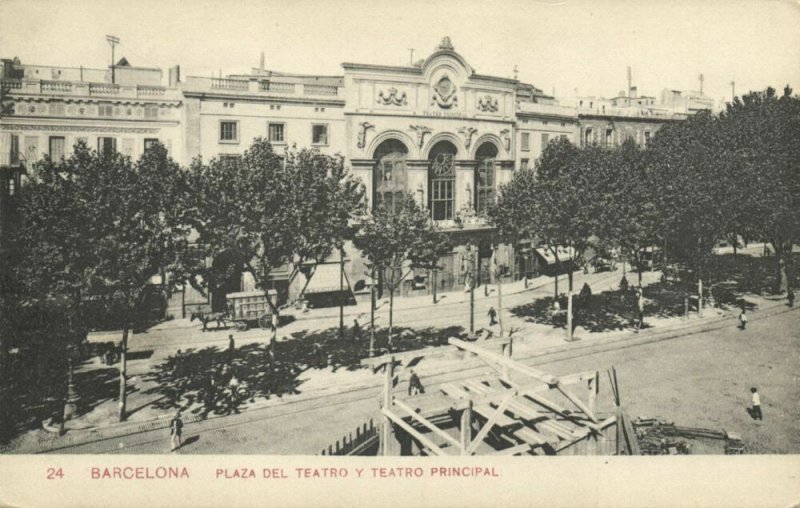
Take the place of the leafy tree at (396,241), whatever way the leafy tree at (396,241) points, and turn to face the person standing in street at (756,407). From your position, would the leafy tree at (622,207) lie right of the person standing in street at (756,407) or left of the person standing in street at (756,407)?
left

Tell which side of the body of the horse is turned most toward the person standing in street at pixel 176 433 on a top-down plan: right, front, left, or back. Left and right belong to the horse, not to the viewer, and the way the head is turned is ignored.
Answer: left

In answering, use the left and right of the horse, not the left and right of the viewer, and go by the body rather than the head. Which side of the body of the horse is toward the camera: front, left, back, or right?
left

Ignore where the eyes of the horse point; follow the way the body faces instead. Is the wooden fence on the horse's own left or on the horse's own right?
on the horse's own left

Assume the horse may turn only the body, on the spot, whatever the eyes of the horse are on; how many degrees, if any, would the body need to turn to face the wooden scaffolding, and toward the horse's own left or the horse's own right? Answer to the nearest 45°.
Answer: approximately 90° to the horse's own left

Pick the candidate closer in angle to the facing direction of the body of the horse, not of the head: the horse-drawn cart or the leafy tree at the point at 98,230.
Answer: the leafy tree

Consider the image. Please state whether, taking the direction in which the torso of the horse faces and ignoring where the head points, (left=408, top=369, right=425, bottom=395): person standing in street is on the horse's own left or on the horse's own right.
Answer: on the horse's own left

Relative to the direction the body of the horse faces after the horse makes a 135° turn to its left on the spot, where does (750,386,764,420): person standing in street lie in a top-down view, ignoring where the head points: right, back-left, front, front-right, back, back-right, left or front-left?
front
